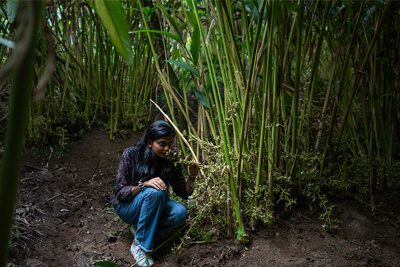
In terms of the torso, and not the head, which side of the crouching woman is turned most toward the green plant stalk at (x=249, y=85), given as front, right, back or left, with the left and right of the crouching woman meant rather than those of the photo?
front

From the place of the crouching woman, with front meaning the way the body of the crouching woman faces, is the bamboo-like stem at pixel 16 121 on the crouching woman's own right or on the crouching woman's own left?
on the crouching woman's own right

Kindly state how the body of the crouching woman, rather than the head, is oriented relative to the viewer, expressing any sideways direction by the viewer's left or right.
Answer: facing the viewer and to the right of the viewer
